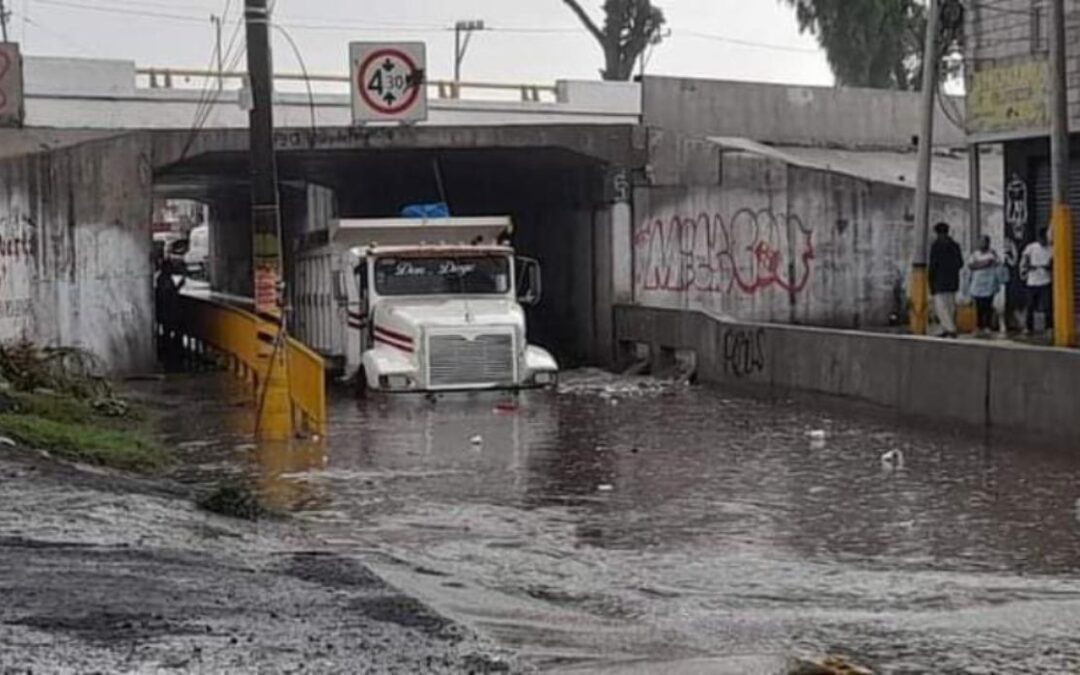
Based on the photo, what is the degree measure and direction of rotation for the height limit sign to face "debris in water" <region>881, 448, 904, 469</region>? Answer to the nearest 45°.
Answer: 0° — it already faces it

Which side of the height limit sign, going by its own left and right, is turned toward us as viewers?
front

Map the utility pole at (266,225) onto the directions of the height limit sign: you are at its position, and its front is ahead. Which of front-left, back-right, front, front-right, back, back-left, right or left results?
front

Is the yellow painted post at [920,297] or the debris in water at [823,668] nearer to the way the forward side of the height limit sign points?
the debris in water

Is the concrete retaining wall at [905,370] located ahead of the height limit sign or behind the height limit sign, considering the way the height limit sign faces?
ahead

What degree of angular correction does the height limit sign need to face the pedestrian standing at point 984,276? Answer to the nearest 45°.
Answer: approximately 90° to its left

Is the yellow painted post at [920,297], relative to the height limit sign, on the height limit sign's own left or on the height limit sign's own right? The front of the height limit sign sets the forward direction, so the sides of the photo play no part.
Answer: on the height limit sign's own left

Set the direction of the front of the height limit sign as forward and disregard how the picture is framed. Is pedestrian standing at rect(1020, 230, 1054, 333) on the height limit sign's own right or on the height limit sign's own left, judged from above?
on the height limit sign's own left

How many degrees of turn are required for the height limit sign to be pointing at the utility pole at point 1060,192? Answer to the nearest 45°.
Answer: approximately 45° to its left

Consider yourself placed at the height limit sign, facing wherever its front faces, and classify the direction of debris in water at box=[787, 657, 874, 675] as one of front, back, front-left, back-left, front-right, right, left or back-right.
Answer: front

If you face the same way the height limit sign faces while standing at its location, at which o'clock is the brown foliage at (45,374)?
The brown foliage is roughly at 1 o'clock from the height limit sign.

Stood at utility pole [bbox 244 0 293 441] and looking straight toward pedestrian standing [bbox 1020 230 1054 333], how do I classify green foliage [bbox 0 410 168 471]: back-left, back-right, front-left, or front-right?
back-right

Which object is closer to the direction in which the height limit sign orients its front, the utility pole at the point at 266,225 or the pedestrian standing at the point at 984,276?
the utility pole

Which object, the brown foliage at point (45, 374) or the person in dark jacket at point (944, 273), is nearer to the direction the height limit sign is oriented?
the brown foliage
